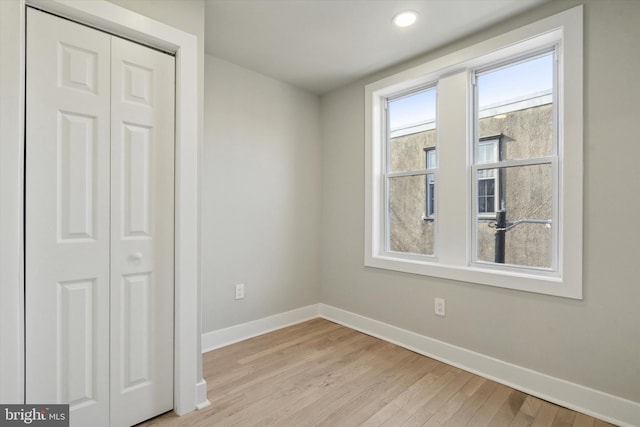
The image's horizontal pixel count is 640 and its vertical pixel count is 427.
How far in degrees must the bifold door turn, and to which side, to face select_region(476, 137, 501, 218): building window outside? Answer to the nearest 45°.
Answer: approximately 45° to its left

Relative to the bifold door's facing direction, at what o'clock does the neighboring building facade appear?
The neighboring building facade is roughly at 11 o'clock from the bifold door.

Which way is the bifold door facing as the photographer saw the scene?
facing the viewer and to the right of the viewer

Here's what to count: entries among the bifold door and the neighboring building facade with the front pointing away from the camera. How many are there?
0

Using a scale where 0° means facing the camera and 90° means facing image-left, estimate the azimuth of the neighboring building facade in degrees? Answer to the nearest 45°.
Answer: approximately 45°

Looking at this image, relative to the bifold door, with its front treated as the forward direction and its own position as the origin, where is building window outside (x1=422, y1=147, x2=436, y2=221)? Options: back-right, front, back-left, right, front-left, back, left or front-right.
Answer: front-left

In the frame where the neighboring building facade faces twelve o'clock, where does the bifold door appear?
The bifold door is roughly at 12 o'clock from the neighboring building facade.

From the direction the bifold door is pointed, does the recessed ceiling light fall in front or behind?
in front
